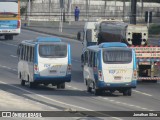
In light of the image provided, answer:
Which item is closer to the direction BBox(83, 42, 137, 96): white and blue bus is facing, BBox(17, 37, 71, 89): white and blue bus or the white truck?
the white truck
